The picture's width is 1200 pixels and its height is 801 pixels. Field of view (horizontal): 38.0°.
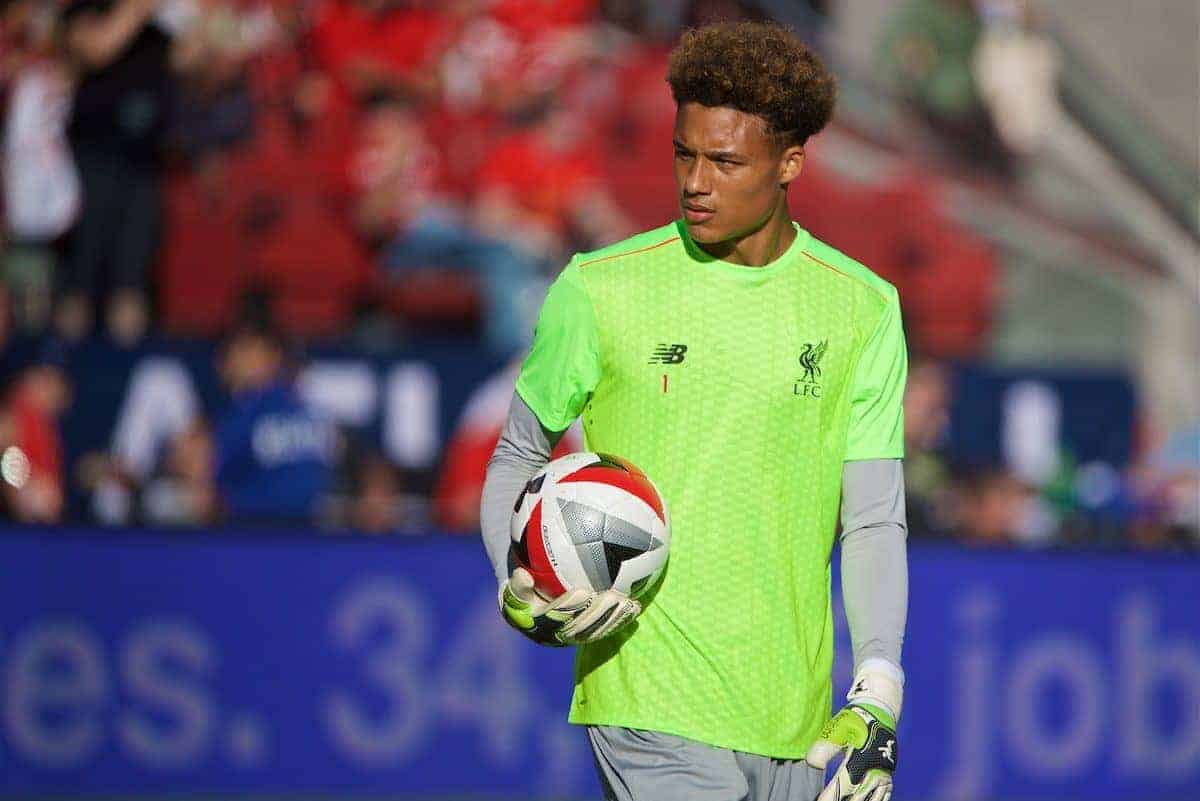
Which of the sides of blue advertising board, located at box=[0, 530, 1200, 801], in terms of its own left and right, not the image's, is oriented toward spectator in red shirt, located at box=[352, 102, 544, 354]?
back

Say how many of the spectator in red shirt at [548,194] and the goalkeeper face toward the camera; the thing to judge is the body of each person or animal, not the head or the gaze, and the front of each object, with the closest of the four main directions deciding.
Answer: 2

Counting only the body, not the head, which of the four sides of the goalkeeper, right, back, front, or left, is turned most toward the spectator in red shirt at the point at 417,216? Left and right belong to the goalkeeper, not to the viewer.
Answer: back

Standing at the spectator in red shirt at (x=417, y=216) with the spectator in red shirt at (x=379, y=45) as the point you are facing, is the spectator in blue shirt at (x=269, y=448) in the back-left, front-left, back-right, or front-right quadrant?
back-left

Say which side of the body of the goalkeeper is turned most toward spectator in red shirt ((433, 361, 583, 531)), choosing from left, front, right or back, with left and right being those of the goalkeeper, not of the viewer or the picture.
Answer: back

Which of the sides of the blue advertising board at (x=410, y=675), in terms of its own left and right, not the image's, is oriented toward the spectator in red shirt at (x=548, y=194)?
back

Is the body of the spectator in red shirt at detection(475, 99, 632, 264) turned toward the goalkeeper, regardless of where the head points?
yes

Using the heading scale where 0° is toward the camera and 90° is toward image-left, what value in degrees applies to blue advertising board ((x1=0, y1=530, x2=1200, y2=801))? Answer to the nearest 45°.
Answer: approximately 0°
